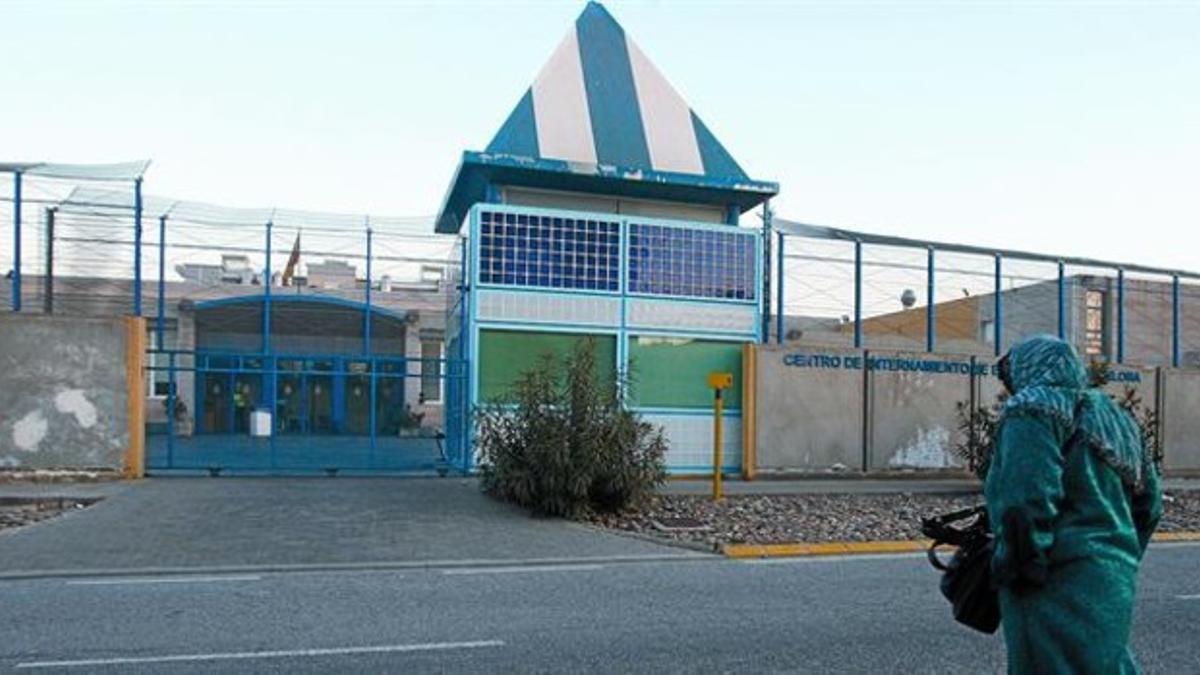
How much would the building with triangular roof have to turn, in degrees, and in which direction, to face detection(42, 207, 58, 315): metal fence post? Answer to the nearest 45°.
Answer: approximately 90° to its right

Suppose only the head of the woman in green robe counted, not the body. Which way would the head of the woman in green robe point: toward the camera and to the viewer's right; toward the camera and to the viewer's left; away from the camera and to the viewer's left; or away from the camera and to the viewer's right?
away from the camera and to the viewer's left

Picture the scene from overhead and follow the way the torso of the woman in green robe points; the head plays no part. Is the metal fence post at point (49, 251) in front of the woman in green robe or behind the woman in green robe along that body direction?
in front

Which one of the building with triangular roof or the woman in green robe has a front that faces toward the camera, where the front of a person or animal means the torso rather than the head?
the building with triangular roof

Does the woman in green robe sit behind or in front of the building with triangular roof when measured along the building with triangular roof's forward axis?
in front

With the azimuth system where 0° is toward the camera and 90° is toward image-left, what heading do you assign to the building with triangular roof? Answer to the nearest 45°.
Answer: approximately 0°

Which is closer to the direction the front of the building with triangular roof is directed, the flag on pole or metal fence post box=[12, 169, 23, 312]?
the metal fence post

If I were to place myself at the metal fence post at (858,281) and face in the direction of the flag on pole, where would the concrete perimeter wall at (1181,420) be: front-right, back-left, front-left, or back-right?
back-right

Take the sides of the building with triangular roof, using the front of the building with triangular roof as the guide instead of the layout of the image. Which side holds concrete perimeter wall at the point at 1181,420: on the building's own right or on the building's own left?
on the building's own left

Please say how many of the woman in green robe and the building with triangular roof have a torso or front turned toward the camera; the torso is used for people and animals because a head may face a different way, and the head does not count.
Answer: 1

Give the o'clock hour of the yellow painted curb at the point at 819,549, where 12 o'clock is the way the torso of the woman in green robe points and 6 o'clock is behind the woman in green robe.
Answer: The yellow painted curb is roughly at 1 o'clock from the woman in green robe.

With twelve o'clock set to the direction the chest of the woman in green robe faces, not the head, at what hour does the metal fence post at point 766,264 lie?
The metal fence post is roughly at 1 o'clock from the woman in green robe.

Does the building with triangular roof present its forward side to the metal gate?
no

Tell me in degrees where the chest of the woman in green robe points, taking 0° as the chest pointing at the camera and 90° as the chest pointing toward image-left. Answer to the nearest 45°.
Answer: approximately 135°
